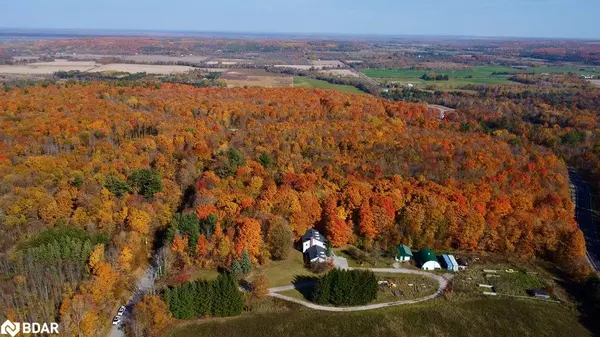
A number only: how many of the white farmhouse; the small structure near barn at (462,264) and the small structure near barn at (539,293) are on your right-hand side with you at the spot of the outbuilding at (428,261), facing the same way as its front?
1

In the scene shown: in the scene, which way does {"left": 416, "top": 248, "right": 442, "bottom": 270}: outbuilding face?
toward the camera

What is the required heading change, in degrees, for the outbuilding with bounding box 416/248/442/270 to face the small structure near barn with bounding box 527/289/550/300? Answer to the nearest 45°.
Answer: approximately 90° to its left

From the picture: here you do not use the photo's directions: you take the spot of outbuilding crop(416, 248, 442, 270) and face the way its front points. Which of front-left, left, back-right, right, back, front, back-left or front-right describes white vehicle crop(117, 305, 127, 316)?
front-right

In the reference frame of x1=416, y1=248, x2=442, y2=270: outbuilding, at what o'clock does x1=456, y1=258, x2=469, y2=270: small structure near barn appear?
The small structure near barn is roughly at 8 o'clock from the outbuilding.

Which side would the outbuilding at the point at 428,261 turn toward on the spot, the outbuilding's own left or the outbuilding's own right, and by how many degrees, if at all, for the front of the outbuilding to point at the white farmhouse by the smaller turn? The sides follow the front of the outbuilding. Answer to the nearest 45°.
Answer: approximately 90° to the outbuilding's own right

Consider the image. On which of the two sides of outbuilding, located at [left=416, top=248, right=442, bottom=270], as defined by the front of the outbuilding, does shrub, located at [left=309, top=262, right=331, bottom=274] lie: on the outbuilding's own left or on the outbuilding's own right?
on the outbuilding's own right
